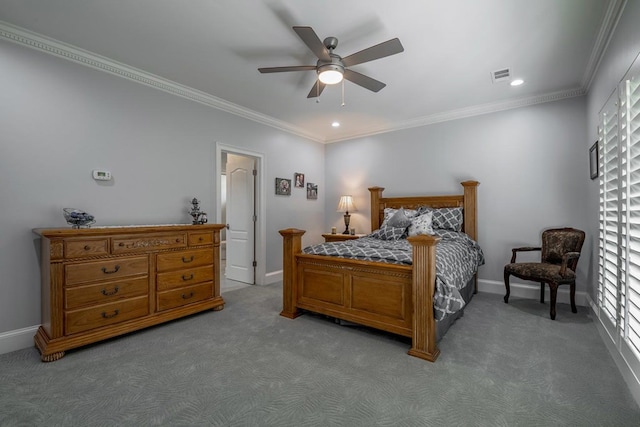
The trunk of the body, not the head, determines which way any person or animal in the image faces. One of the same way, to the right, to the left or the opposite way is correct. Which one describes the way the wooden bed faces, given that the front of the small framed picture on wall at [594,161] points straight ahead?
to the left

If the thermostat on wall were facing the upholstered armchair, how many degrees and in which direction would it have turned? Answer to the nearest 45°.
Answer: approximately 45° to its left

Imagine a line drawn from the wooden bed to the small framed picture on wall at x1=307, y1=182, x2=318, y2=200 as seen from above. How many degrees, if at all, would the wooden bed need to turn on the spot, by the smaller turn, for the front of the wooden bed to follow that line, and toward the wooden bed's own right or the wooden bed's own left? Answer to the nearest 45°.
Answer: approximately 90° to the wooden bed's own right

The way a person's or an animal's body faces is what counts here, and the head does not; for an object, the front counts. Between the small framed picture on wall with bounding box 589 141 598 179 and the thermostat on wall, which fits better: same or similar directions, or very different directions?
very different directions

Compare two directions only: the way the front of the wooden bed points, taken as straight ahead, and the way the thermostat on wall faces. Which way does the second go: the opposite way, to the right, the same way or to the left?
to the left

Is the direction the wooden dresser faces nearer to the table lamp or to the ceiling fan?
the ceiling fan

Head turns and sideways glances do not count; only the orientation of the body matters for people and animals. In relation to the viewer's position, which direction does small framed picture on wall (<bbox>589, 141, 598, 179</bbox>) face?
facing to the left of the viewer
